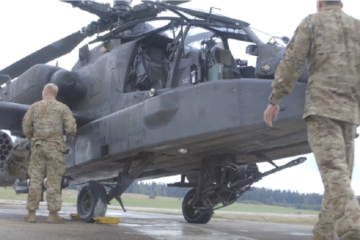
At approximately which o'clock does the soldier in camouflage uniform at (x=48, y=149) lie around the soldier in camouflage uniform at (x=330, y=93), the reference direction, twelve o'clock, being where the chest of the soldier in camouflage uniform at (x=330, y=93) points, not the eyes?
the soldier in camouflage uniform at (x=48, y=149) is roughly at 10 o'clock from the soldier in camouflage uniform at (x=330, y=93).

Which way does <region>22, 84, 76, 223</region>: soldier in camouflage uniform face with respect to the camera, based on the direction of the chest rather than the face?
away from the camera

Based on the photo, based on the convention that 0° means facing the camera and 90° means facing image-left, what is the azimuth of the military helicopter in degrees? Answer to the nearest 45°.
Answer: approximately 315°

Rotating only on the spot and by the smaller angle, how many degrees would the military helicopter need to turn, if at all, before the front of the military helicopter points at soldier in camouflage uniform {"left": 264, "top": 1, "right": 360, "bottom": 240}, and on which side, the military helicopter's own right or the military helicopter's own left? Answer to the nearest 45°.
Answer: approximately 45° to the military helicopter's own right

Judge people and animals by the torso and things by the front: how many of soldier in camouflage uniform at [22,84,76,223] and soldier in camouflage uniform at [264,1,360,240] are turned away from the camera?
2

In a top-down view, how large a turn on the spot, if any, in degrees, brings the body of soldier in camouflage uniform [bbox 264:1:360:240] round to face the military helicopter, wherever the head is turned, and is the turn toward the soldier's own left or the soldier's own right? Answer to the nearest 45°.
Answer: approximately 45° to the soldier's own left

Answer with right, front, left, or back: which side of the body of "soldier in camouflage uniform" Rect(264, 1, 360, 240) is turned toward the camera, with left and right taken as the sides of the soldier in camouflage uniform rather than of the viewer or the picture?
back

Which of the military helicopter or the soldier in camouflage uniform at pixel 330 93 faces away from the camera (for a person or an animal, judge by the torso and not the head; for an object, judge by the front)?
the soldier in camouflage uniform

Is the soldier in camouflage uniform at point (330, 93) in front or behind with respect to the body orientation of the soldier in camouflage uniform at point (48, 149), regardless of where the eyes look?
behind

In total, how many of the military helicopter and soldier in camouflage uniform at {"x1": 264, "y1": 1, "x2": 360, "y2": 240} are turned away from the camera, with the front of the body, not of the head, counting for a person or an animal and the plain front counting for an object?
1
